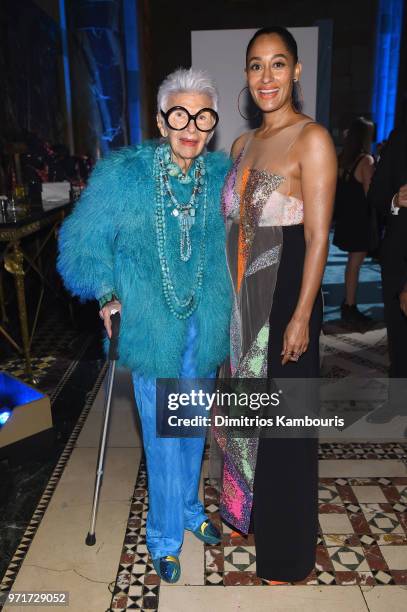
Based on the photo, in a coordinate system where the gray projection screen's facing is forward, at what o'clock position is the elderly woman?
The elderly woman is roughly at 12 o'clock from the gray projection screen.

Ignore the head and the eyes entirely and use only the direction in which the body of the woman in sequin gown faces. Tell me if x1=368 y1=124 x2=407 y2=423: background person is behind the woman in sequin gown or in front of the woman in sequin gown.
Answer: behind

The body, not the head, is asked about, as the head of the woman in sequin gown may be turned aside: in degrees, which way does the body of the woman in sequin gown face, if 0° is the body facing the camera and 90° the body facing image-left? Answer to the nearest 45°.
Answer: approximately 45°

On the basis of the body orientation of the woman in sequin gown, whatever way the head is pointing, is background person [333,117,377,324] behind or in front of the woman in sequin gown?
behind

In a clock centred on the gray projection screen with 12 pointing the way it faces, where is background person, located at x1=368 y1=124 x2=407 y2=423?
The background person is roughly at 10 o'clock from the gray projection screen.

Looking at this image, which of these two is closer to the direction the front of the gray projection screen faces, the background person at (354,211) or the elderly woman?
the elderly woman

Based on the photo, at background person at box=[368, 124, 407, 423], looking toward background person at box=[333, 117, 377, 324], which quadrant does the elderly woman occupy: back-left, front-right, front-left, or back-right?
back-left
